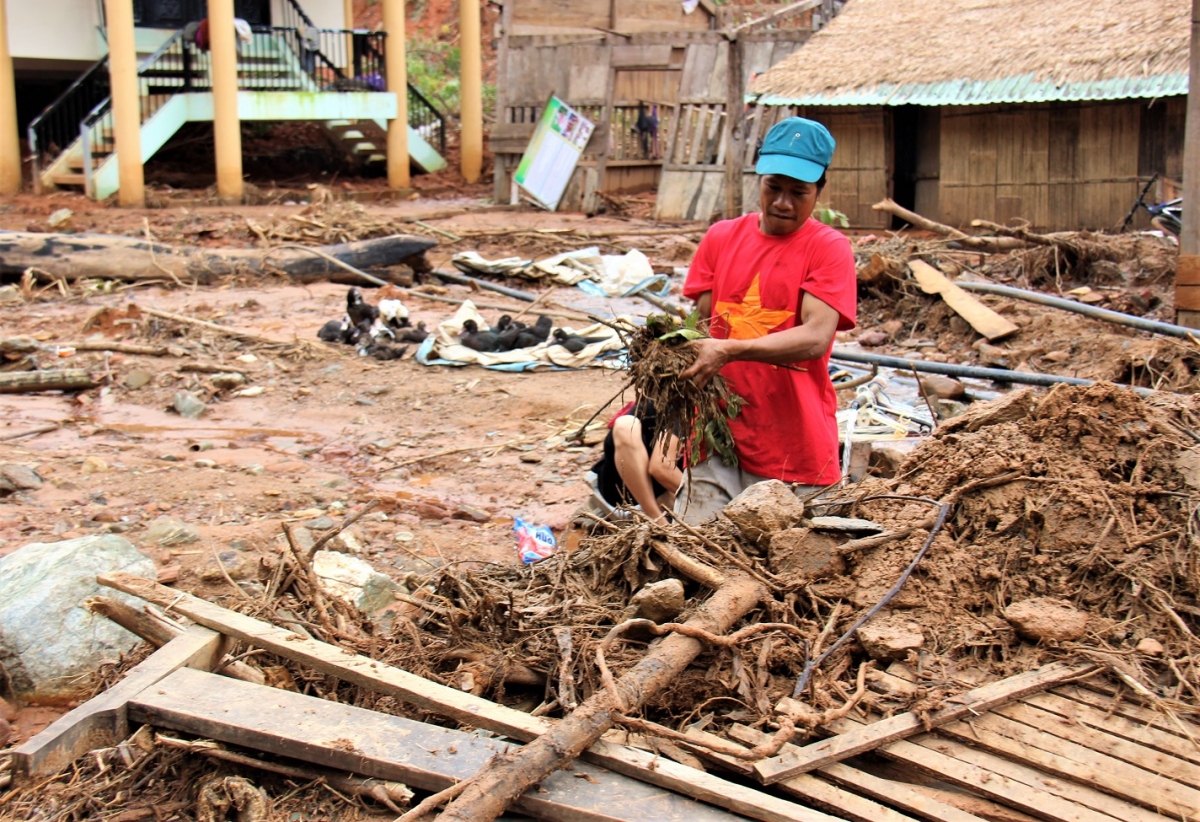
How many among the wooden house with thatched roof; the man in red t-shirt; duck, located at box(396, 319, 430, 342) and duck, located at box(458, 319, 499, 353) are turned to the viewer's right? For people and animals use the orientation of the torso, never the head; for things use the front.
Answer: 1

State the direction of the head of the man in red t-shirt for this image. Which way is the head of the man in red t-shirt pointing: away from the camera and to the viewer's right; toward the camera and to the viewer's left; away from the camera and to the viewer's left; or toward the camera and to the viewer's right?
toward the camera and to the viewer's left

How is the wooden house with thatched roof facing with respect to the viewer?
toward the camera

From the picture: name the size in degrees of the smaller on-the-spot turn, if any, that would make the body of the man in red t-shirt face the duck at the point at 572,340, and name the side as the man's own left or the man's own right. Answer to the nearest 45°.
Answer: approximately 135° to the man's own right

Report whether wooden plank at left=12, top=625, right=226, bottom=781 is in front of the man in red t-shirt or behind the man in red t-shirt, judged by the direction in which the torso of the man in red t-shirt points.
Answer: in front

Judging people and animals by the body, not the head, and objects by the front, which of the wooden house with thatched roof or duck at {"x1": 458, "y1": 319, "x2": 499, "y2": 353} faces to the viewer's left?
the duck

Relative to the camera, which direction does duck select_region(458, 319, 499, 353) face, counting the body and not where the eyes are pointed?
to the viewer's left
